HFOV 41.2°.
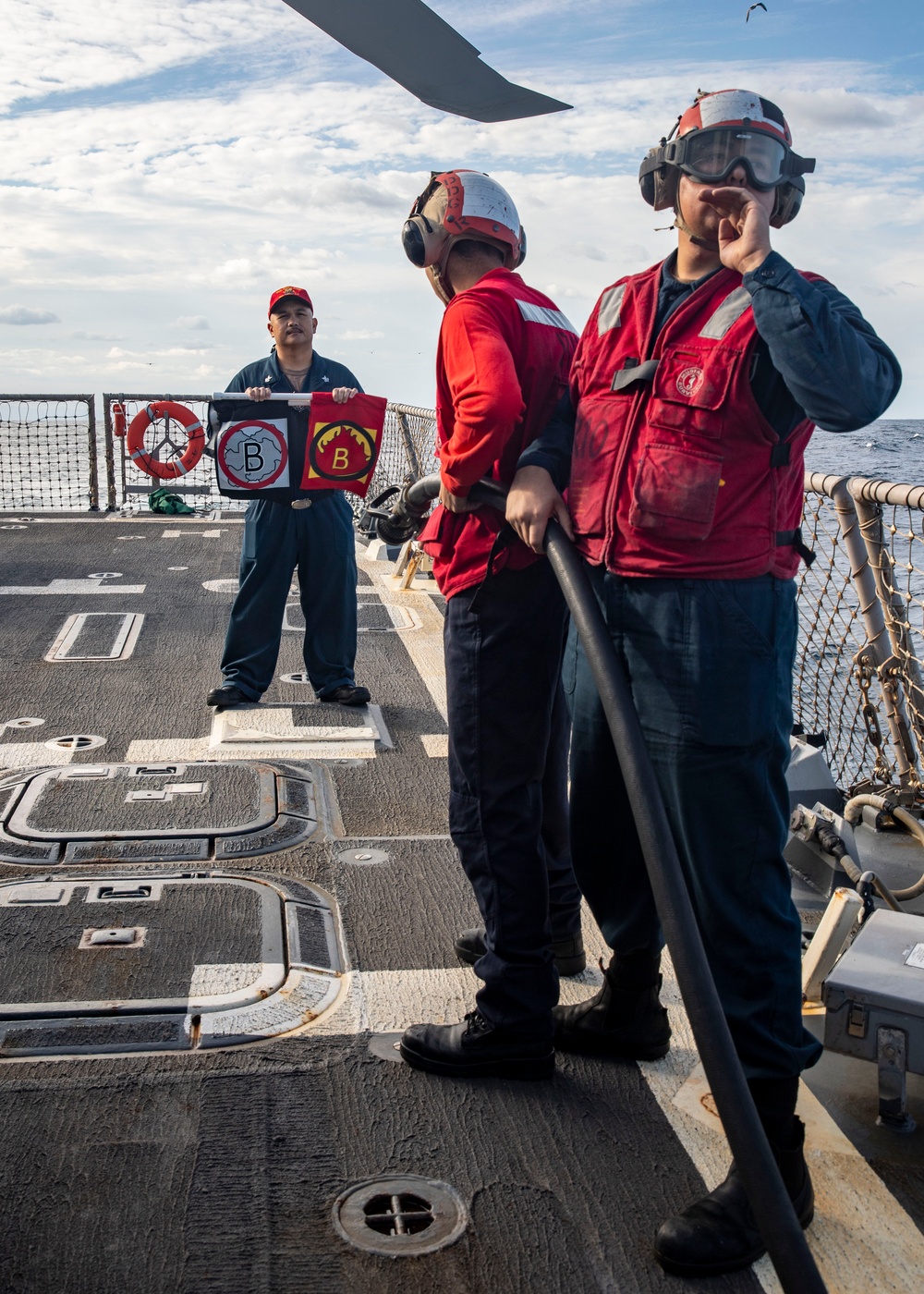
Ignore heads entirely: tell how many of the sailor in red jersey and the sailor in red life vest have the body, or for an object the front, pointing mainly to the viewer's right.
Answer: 0

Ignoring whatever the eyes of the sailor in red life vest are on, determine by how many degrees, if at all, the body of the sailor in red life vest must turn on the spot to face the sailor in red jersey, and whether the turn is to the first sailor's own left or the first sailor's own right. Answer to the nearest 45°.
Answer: approximately 90° to the first sailor's own right

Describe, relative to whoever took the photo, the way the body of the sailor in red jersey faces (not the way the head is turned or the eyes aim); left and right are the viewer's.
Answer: facing away from the viewer and to the left of the viewer

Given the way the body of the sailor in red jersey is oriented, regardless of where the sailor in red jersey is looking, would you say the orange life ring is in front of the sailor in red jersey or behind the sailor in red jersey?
in front

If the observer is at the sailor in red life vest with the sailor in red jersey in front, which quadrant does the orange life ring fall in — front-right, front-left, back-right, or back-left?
front-right

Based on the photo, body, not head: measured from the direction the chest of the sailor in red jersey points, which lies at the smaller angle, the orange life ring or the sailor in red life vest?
the orange life ring
